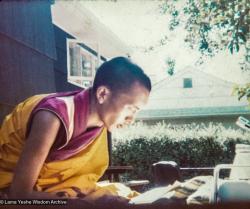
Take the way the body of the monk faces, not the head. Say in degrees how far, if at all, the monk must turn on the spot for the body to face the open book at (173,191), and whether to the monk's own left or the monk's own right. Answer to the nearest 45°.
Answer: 0° — they already face it

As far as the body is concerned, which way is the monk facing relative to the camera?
to the viewer's right

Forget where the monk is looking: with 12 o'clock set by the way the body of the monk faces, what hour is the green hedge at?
The green hedge is roughly at 10 o'clock from the monk.
